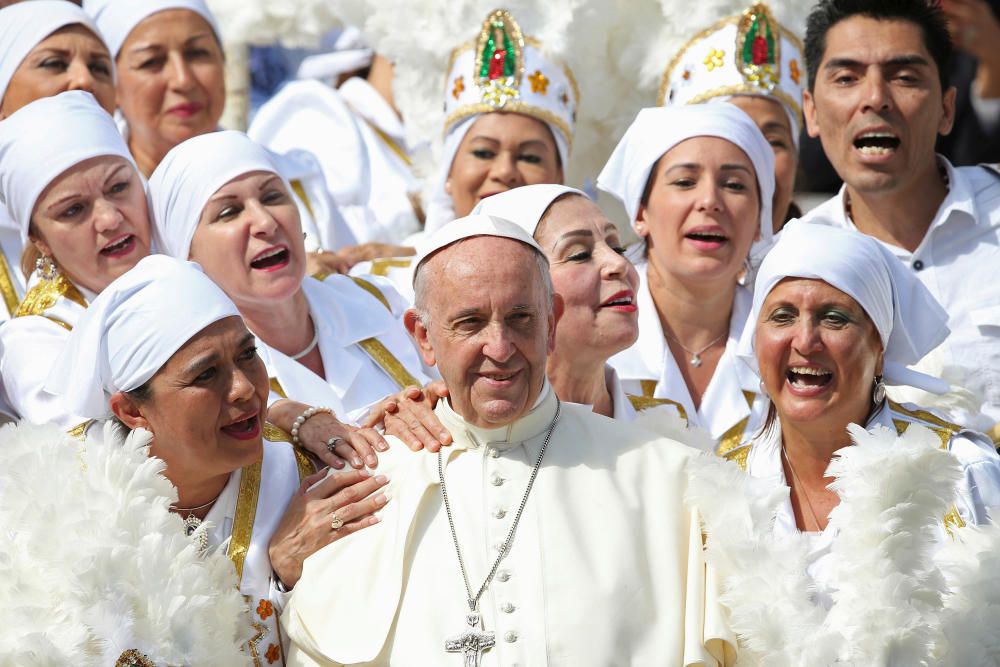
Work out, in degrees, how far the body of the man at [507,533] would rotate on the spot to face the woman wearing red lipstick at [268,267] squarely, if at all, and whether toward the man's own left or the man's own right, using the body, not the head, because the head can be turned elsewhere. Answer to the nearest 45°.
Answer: approximately 135° to the man's own right

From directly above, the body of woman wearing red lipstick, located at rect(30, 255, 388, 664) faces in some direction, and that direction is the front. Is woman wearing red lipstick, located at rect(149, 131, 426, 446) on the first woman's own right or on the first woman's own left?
on the first woman's own left

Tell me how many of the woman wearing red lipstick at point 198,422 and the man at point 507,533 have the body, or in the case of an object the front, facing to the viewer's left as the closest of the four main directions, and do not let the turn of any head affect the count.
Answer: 0

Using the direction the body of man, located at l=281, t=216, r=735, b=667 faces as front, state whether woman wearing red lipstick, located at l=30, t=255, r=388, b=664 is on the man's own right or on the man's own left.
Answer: on the man's own right

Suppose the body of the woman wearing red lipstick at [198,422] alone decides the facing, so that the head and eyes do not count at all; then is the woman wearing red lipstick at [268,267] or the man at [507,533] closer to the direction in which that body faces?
the man

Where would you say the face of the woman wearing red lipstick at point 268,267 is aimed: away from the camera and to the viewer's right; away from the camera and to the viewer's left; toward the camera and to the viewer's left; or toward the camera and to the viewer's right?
toward the camera and to the viewer's right

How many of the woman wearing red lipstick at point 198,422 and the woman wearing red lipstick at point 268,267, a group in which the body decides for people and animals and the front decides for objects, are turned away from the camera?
0

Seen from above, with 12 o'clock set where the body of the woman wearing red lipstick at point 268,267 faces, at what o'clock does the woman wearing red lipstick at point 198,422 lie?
the woman wearing red lipstick at point 198,422 is roughly at 2 o'clock from the woman wearing red lipstick at point 268,267.

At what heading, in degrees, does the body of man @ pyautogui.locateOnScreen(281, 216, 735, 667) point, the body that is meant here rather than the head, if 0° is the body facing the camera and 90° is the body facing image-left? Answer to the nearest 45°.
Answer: approximately 0°
